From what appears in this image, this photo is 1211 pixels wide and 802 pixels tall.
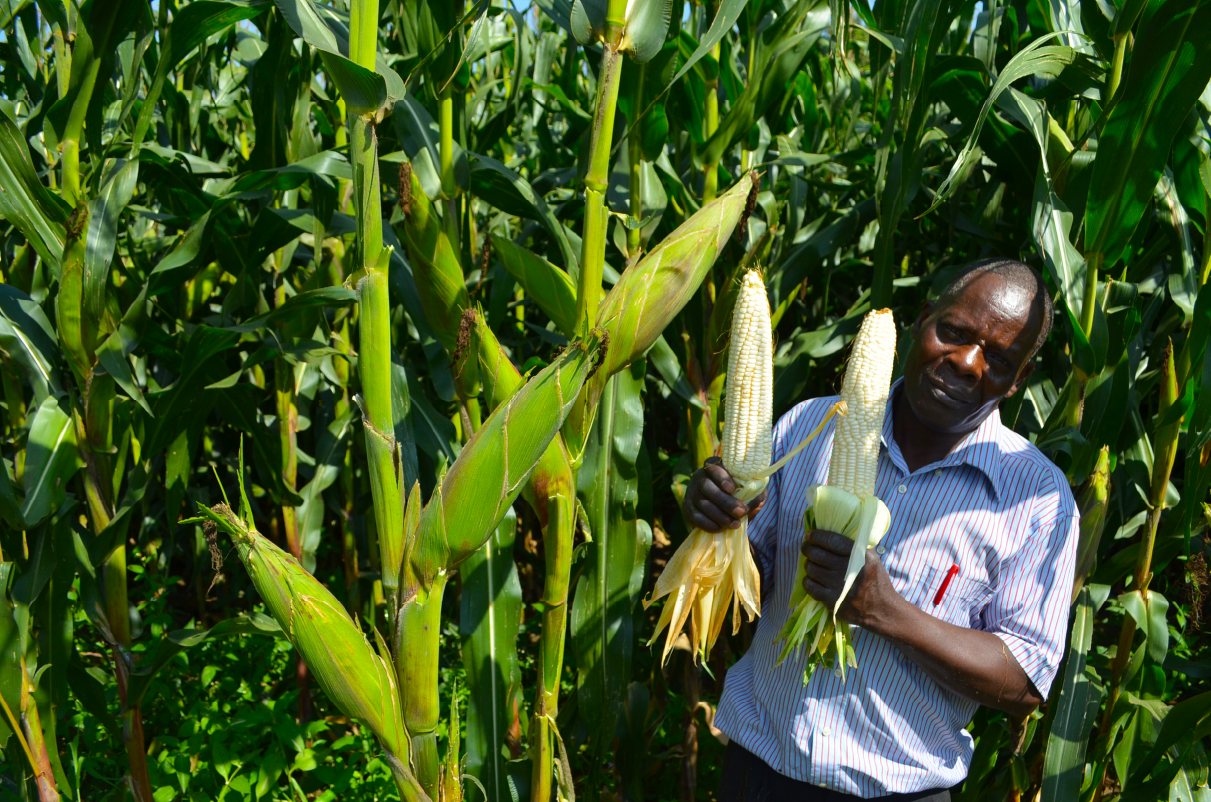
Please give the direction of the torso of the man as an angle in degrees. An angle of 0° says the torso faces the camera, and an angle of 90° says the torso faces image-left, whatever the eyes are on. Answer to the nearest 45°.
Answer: approximately 0°
